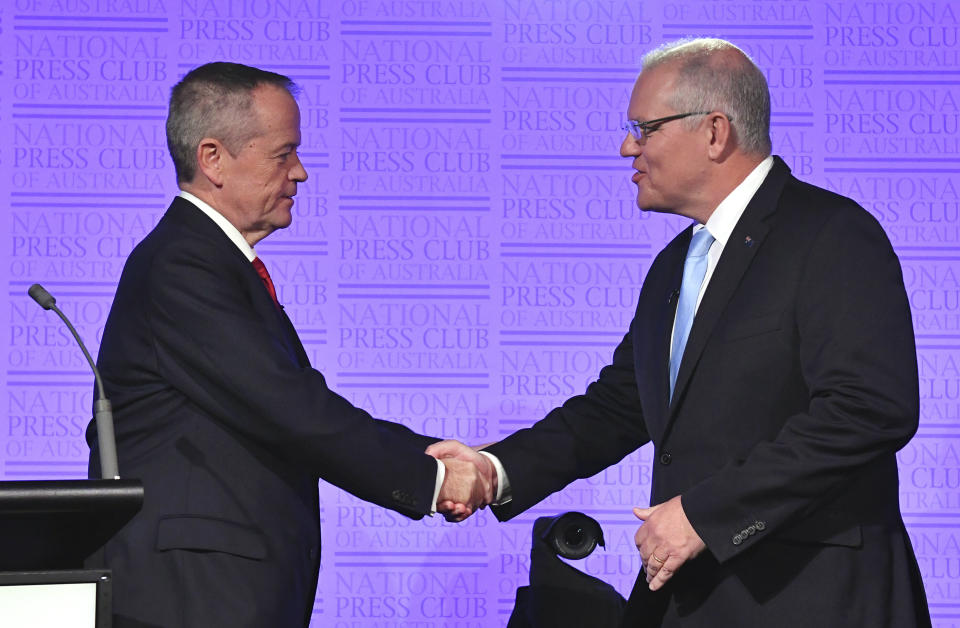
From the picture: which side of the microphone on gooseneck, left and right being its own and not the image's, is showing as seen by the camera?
left

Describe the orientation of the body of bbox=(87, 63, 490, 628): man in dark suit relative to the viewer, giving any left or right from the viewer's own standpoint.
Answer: facing to the right of the viewer

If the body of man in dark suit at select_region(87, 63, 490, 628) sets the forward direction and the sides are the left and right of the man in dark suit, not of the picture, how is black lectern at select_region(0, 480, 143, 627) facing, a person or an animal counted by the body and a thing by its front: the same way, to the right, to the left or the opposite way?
to the right

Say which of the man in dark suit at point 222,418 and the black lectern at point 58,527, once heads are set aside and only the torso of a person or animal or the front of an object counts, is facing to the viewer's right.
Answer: the man in dark suit

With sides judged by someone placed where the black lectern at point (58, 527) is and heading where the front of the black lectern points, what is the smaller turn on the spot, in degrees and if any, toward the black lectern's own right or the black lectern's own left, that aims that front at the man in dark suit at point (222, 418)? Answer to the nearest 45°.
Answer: approximately 135° to the black lectern's own left

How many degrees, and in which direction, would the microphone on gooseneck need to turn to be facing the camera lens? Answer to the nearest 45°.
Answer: approximately 180°

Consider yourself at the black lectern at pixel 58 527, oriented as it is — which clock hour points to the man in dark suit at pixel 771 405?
The man in dark suit is roughly at 9 o'clock from the black lectern.

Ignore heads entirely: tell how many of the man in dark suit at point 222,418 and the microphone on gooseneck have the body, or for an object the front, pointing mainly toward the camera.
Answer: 0

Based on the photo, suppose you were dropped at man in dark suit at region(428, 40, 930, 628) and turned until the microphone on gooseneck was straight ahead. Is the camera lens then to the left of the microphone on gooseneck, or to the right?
right

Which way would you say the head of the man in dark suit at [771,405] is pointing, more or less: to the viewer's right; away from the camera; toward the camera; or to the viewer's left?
to the viewer's left

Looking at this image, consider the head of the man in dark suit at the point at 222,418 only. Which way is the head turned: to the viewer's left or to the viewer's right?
to the viewer's right

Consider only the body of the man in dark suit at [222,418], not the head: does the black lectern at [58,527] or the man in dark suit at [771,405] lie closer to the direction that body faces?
the man in dark suit

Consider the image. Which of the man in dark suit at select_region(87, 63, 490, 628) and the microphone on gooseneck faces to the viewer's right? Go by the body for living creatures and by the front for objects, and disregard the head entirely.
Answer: the man in dark suit

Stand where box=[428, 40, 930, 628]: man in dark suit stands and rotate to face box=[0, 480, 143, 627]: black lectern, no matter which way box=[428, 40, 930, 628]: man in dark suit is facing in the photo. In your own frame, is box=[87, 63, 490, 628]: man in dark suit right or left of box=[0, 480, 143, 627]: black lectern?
right
